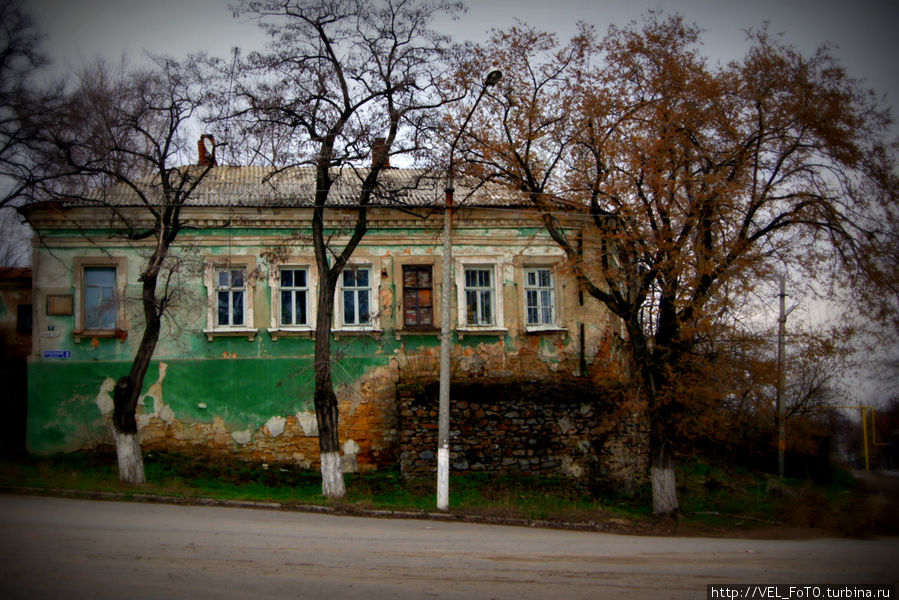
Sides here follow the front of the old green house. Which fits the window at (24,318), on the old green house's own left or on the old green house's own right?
on the old green house's own right

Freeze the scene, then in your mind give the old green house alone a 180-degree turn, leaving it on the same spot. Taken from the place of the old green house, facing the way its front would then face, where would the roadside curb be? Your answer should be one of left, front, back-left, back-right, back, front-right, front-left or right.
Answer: back

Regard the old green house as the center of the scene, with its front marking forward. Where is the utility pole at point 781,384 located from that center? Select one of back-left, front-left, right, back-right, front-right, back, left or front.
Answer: left

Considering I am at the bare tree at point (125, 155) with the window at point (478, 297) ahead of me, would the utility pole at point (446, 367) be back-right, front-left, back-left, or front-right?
front-right

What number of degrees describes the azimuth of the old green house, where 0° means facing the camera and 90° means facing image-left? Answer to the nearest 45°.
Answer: approximately 0°
